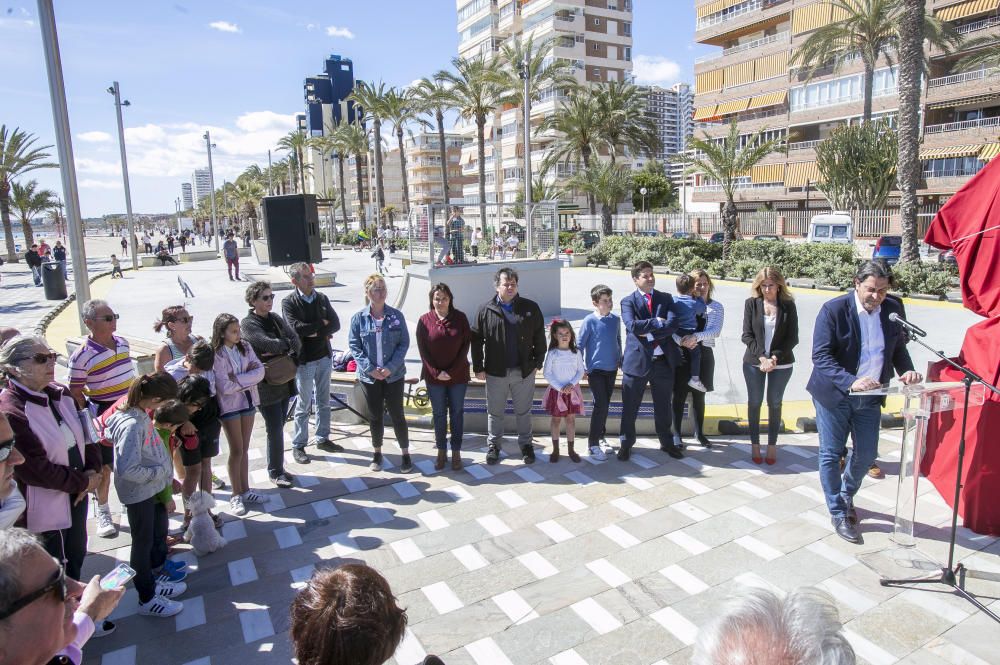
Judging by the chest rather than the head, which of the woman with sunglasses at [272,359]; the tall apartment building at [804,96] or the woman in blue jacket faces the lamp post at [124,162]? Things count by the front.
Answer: the tall apartment building

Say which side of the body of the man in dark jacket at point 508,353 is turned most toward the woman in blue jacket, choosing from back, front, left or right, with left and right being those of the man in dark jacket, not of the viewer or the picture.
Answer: right

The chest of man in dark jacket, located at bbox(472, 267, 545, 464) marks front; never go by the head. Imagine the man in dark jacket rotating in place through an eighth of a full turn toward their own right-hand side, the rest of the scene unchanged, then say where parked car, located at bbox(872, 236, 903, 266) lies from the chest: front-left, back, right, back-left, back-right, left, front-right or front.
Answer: back

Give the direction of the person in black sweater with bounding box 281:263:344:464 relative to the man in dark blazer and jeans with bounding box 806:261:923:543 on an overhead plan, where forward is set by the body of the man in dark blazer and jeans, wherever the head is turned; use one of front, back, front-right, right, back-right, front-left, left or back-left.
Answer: back-right

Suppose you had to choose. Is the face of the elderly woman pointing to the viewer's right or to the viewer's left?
to the viewer's right

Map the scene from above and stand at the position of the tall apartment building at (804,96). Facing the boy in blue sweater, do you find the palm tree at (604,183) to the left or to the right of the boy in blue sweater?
right

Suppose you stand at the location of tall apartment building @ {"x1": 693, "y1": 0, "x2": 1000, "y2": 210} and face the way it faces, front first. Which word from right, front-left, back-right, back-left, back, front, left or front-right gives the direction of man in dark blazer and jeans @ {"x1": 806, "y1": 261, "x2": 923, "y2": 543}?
front-left

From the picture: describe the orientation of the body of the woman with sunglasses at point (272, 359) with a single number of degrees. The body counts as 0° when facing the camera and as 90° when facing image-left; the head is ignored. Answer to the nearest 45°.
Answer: approximately 315°

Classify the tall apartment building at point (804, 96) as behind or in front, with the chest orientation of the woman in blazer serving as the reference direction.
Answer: behind

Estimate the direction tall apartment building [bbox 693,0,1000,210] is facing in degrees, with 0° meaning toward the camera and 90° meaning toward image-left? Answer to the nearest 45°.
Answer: approximately 45°

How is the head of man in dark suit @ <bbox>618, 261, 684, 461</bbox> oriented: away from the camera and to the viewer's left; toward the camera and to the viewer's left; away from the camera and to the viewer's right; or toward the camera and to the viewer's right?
toward the camera and to the viewer's right
